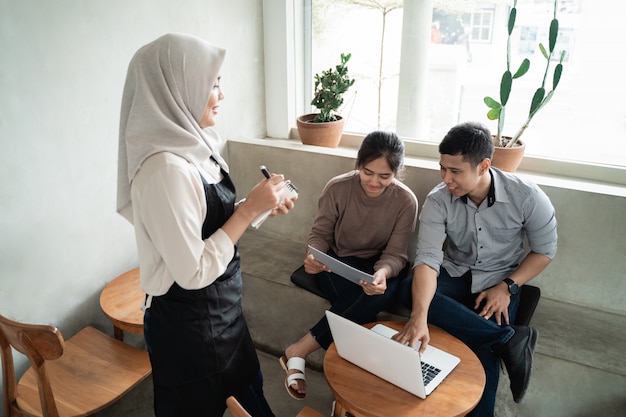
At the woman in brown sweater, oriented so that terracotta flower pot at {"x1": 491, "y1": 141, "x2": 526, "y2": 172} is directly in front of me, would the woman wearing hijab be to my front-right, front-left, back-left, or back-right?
back-right

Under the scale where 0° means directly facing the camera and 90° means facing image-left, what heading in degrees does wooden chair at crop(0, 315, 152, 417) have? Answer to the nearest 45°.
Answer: approximately 225°

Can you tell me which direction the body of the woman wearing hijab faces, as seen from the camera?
to the viewer's right

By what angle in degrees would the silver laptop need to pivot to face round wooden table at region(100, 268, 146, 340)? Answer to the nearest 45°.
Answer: approximately 135° to its left

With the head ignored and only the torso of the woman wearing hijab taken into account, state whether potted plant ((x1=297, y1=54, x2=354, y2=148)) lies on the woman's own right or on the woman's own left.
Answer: on the woman's own left

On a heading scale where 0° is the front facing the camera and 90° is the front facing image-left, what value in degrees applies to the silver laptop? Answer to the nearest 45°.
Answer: approximately 225°

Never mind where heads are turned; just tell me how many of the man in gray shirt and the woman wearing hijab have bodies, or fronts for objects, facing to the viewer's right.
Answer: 1

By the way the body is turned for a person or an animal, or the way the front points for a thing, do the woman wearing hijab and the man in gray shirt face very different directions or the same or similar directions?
very different directions

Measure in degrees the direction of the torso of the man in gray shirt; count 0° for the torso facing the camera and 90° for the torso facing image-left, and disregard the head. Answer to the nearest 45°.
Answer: approximately 45°

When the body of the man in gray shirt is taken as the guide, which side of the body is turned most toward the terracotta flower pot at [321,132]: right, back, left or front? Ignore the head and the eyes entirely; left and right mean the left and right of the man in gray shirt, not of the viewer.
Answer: right
